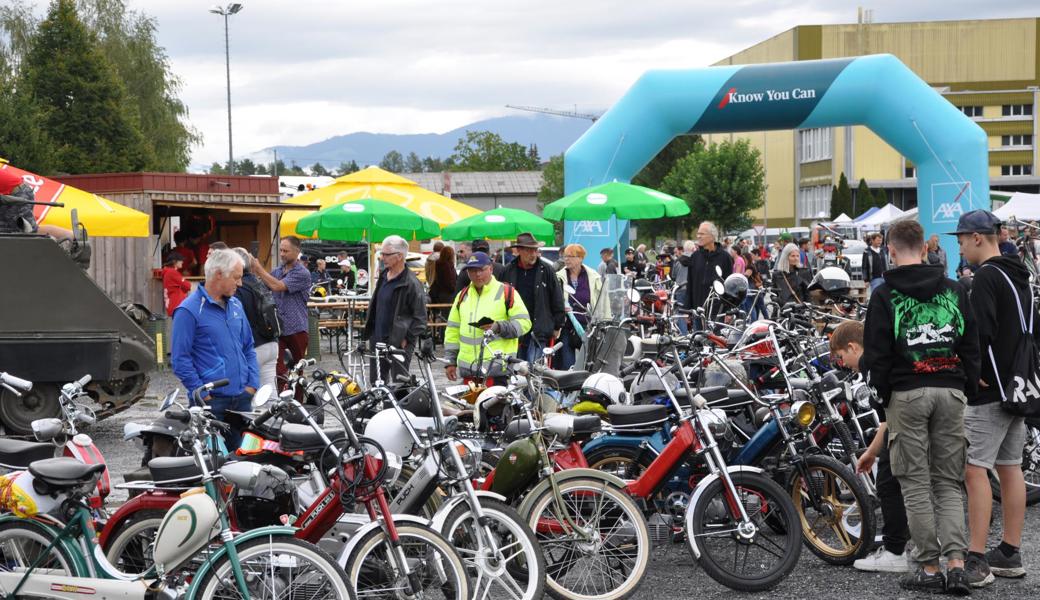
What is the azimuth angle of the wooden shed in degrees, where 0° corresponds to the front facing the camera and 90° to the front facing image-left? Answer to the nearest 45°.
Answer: approximately 315°

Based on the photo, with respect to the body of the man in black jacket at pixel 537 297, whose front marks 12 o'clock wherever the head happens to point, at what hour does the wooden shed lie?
The wooden shed is roughly at 5 o'clock from the man in black jacket.

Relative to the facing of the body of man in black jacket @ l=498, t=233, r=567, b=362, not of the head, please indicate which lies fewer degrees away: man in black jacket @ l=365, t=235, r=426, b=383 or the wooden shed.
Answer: the man in black jacket

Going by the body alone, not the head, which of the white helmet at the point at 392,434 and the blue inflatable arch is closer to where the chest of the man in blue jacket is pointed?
the white helmet

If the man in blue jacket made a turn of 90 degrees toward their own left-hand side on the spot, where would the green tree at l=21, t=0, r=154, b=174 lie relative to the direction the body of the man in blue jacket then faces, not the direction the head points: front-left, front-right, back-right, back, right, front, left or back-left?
front-left

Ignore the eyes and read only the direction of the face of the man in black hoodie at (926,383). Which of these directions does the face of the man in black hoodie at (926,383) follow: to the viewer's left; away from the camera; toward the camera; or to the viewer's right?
away from the camera

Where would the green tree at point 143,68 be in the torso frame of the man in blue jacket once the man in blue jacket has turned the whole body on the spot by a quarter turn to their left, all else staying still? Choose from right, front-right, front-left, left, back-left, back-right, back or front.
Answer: front-left
